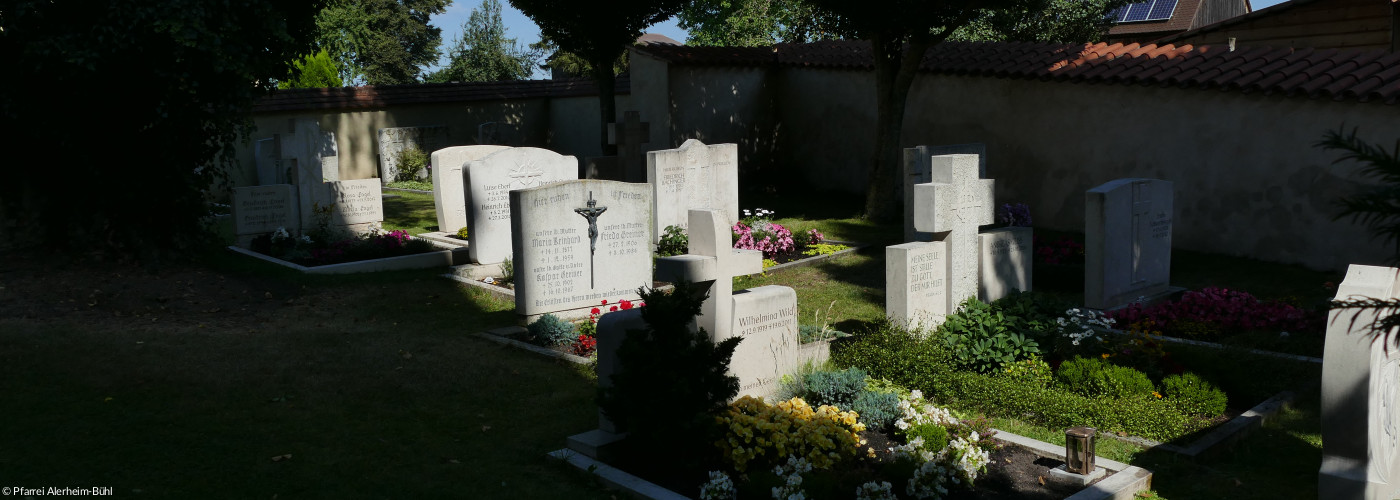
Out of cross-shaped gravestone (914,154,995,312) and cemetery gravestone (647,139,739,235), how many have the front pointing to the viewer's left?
0

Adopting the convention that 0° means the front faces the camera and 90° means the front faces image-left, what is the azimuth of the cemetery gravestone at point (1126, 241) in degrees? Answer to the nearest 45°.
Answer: approximately 315°

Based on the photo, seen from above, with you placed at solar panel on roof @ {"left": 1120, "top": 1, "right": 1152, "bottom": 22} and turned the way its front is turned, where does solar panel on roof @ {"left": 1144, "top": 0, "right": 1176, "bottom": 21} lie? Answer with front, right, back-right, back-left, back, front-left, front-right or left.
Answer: left

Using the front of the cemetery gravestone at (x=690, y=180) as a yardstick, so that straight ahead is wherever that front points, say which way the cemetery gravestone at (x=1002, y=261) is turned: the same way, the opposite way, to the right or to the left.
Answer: the same way

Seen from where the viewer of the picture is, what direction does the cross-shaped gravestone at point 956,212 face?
facing the viewer and to the right of the viewer

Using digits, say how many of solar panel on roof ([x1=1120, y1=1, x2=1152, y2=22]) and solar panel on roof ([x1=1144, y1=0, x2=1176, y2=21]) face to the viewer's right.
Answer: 0

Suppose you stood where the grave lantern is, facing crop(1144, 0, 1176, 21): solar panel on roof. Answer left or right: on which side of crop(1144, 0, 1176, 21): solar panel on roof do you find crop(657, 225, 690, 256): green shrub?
left

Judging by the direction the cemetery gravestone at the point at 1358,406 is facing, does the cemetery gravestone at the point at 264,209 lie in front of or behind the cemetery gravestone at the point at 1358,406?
behind

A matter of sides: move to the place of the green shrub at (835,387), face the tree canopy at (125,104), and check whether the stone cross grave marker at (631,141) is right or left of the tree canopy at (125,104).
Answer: right

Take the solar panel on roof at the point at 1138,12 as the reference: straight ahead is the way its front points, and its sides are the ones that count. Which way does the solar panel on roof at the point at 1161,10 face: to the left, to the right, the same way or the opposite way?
the same way

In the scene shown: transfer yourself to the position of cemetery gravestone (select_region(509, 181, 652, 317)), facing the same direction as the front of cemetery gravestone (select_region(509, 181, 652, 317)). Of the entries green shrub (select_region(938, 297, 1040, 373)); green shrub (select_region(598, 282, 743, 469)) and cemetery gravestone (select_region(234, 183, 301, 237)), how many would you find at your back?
1

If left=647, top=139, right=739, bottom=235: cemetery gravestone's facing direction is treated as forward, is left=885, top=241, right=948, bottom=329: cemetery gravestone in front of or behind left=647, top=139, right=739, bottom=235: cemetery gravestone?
in front

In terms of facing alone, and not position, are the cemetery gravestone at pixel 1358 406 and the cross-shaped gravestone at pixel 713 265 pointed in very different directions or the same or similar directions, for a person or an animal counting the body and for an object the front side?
same or similar directions

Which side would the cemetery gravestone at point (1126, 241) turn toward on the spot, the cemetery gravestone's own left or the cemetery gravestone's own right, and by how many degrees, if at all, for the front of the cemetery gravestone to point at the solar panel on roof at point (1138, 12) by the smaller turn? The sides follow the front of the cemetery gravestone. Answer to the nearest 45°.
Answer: approximately 135° to the cemetery gravestone's own left

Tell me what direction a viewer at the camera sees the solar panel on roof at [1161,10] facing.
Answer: facing the viewer and to the left of the viewer

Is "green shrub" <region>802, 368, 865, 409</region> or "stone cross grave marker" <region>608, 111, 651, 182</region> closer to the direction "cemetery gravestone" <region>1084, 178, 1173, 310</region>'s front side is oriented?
the green shrub

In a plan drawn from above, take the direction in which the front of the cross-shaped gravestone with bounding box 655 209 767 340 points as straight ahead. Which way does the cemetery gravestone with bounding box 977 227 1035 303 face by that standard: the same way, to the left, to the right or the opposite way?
the same way

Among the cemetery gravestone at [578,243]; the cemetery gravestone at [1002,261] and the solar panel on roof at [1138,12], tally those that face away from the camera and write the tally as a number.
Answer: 0

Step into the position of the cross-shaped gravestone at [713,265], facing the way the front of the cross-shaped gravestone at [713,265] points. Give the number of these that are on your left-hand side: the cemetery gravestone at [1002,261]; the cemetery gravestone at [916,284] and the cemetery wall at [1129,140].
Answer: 3

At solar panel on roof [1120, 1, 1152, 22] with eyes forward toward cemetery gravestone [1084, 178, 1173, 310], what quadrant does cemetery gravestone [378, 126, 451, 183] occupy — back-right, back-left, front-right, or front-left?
front-right

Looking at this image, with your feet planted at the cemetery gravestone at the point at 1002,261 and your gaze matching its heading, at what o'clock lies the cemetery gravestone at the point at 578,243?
the cemetery gravestone at the point at 578,243 is roughly at 4 o'clock from the cemetery gravestone at the point at 1002,261.

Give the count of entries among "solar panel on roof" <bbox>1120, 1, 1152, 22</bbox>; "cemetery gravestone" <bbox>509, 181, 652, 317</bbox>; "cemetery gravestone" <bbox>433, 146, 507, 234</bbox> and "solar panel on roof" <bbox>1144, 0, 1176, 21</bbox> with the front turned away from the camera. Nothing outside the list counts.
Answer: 0
